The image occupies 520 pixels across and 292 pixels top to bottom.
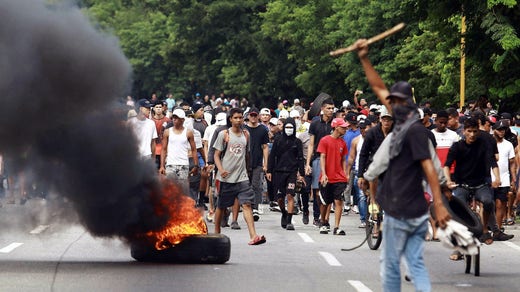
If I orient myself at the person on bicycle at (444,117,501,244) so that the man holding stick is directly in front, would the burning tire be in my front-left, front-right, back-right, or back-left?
front-right

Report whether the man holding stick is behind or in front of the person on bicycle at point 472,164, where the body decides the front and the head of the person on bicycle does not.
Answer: in front

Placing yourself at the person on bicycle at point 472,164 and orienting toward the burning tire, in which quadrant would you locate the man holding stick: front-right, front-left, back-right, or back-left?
front-left

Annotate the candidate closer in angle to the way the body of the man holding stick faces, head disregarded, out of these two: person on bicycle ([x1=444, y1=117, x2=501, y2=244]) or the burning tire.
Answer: the burning tire

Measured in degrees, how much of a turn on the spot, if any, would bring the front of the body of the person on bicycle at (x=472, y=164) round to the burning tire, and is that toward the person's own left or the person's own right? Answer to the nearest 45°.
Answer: approximately 45° to the person's own right

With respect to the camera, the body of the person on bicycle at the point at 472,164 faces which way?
toward the camera

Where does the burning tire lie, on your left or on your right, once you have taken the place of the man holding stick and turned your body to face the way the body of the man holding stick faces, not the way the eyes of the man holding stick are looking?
on your right

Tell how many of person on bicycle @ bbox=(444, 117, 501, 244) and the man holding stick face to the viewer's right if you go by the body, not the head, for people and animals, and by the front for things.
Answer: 0

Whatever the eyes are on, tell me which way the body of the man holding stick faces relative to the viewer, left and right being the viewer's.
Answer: facing the viewer and to the left of the viewer
